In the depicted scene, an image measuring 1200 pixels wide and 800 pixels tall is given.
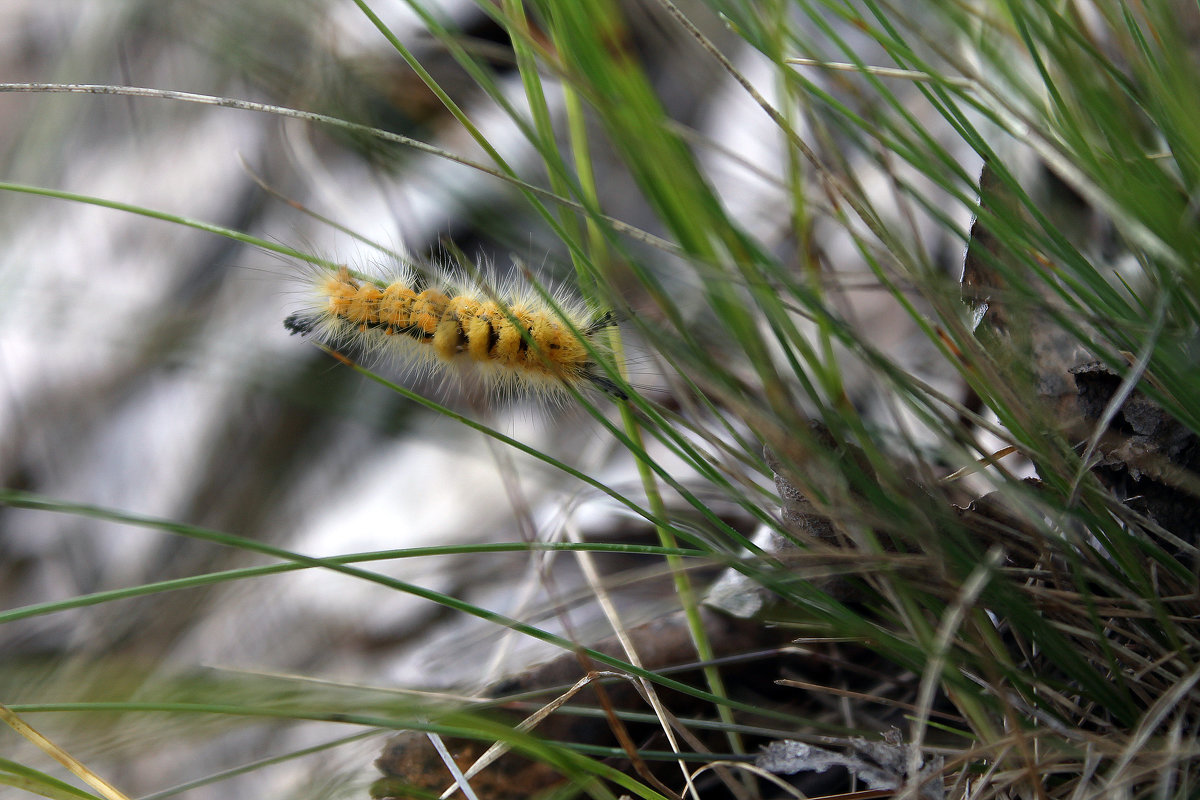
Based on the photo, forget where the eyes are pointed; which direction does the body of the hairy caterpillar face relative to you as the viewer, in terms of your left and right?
facing to the right of the viewer
